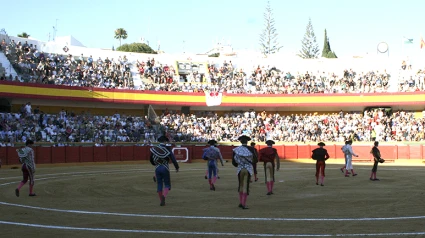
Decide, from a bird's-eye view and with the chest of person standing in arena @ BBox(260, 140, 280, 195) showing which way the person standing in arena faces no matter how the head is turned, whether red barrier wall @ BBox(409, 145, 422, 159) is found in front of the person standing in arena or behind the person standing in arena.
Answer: in front

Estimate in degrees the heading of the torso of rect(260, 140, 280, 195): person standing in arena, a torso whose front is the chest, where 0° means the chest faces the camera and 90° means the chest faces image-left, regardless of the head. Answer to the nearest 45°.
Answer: approximately 180°

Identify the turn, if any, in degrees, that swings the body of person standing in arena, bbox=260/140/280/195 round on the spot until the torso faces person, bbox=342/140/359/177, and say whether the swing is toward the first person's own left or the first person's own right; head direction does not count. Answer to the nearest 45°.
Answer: approximately 45° to the first person's own right
